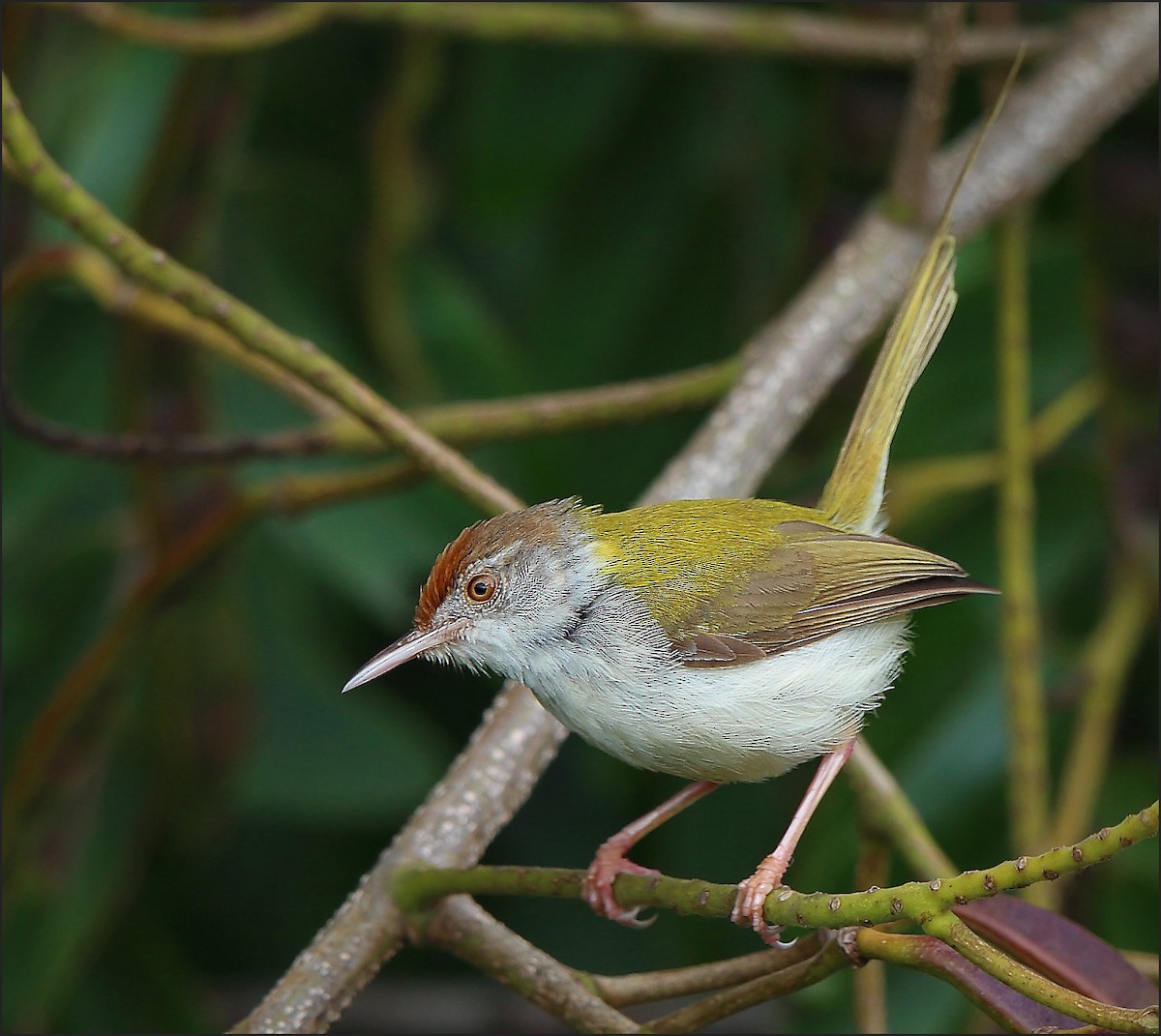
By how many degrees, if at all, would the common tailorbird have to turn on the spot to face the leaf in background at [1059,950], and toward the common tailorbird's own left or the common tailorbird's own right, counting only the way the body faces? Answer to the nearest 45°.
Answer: approximately 135° to the common tailorbird's own left

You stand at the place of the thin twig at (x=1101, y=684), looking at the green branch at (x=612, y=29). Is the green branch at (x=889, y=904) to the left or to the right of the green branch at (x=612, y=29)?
left

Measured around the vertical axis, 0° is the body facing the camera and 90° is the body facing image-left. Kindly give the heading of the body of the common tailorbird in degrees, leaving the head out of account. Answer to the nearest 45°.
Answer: approximately 90°

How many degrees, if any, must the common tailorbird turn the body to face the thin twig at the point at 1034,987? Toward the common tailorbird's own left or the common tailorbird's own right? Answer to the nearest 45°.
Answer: approximately 135° to the common tailorbird's own left
